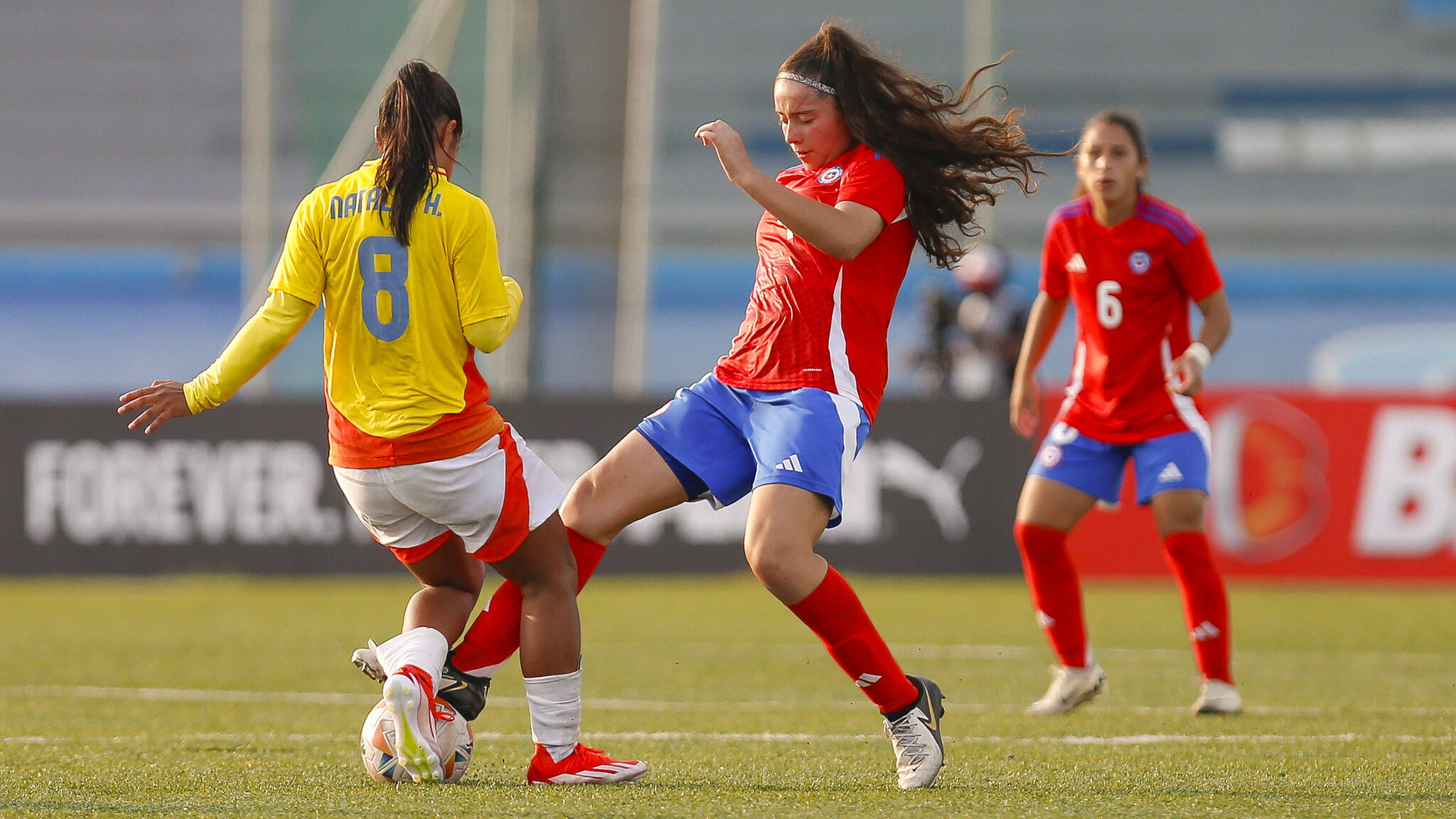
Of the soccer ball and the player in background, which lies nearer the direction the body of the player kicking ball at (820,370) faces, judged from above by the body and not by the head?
the soccer ball

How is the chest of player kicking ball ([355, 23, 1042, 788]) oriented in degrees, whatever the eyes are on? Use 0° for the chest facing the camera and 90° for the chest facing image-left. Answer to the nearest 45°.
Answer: approximately 45°

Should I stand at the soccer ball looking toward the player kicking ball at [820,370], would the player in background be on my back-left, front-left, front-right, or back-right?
front-left

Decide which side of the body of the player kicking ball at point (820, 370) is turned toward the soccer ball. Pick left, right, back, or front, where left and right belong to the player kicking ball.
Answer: front

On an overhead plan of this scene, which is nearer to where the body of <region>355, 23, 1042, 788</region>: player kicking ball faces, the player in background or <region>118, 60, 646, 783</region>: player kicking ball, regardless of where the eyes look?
the player kicking ball

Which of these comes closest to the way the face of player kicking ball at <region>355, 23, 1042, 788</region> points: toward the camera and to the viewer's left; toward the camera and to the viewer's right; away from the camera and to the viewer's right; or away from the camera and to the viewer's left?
toward the camera and to the viewer's left

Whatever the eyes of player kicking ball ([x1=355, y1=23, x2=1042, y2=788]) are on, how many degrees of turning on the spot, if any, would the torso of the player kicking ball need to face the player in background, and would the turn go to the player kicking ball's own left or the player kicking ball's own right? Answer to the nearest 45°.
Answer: approximately 180°
